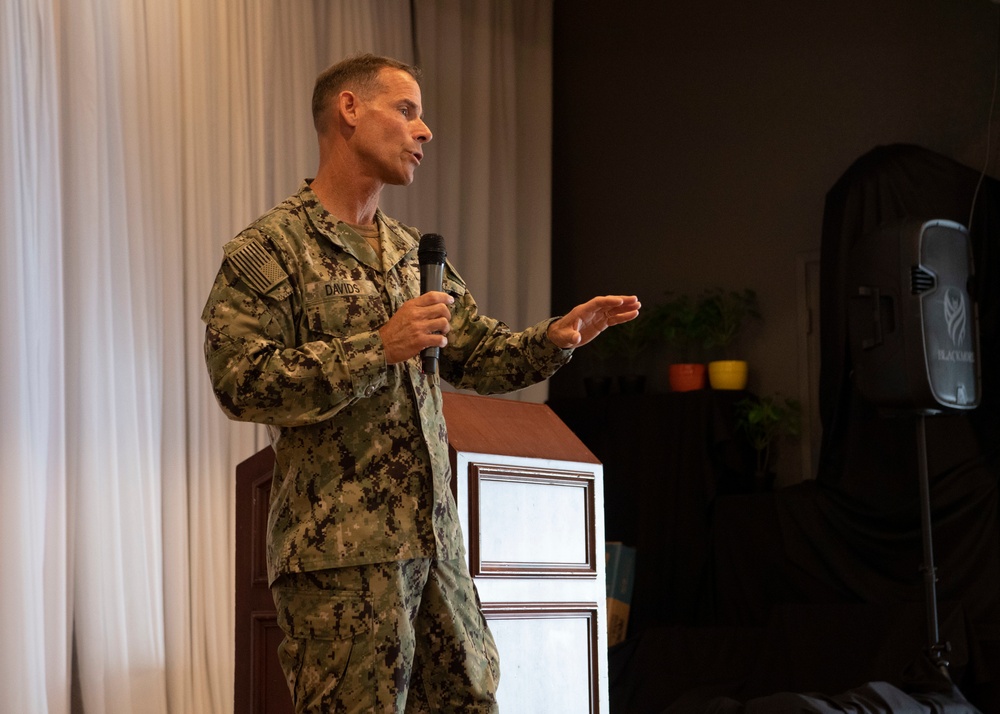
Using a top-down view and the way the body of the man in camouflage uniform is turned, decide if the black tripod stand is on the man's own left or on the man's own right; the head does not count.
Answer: on the man's own left

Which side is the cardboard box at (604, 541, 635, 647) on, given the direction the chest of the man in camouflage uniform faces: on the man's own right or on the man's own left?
on the man's own left

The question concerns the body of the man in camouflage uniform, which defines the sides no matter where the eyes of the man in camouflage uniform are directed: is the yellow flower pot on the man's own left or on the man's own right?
on the man's own left

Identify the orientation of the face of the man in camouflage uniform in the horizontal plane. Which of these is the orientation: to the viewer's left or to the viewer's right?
to the viewer's right

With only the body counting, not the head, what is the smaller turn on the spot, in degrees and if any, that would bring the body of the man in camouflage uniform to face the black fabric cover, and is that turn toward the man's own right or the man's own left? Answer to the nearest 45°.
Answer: approximately 90° to the man's own left

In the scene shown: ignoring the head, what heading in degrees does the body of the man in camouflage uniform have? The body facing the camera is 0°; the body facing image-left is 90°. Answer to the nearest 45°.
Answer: approximately 315°
